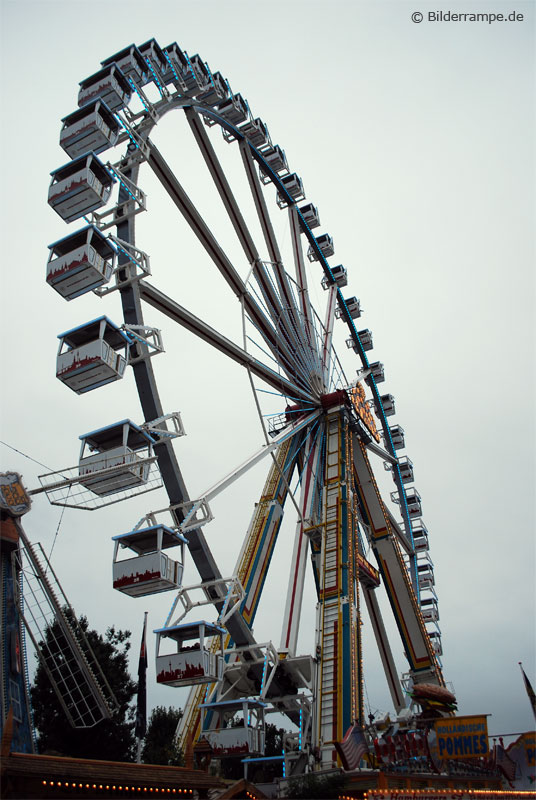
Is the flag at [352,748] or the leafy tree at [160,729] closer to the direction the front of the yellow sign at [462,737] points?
the flag

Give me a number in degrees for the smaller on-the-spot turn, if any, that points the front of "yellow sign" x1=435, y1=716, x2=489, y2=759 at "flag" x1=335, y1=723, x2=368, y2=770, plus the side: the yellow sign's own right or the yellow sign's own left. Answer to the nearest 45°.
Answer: approximately 45° to the yellow sign's own right

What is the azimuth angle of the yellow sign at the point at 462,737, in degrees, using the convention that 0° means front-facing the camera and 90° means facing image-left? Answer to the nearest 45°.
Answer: approximately 0°

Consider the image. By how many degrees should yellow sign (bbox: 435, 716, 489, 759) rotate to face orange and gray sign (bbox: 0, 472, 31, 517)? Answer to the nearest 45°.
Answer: approximately 45° to its right

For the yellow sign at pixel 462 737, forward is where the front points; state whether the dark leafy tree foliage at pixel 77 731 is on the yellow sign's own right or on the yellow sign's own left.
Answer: on the yellow sign's own right

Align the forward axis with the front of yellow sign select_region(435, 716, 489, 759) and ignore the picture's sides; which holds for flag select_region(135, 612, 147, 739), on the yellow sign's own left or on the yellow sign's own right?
on the yellow sign's own right

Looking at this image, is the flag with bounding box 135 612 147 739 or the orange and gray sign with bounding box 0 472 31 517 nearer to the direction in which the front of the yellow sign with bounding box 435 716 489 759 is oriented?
the orange and gray sign
